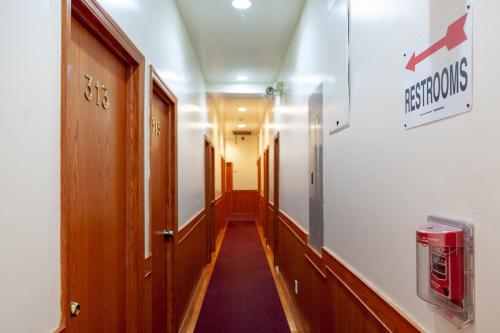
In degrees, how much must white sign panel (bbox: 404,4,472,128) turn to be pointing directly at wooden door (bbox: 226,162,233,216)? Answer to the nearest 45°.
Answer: approximately 90° to its right

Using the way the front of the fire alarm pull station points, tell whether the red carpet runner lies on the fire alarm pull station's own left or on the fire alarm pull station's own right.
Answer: on the fire alarm pull station's own right

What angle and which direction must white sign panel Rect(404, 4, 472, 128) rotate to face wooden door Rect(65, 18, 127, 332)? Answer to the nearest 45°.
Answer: approximately 45° to its right

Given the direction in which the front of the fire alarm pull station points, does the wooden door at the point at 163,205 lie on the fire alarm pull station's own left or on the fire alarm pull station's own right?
on the fire alarm pull station's own right

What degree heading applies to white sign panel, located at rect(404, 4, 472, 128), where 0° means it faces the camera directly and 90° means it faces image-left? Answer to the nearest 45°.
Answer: approximately 45°

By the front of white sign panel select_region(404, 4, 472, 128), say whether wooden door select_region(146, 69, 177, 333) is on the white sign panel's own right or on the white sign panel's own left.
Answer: on the white sign panel's own right

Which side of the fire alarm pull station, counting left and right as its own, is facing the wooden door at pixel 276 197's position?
right

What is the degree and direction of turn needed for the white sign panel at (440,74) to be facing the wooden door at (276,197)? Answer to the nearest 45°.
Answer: approximately 90° to its right

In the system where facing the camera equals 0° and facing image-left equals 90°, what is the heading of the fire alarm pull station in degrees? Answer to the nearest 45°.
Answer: approximately 45°
